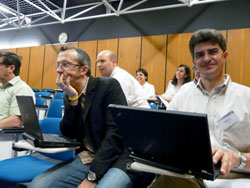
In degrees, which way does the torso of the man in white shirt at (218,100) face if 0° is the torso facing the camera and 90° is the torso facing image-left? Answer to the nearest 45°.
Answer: approximately 0°

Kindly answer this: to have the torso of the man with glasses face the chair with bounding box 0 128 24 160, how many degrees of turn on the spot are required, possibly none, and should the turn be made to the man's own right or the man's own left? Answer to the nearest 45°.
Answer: approximately 90° to the man's own right

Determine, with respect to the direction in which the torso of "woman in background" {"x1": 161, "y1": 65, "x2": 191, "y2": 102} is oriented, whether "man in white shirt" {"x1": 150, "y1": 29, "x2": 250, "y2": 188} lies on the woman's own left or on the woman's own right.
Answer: on the woman's own left

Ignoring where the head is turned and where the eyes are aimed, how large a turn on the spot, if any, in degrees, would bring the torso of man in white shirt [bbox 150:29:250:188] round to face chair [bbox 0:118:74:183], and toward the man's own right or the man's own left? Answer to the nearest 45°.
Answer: approximately 90° to the man's own right

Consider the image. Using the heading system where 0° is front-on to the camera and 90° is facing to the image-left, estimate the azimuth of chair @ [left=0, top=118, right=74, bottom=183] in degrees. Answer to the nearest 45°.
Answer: approximately 45°

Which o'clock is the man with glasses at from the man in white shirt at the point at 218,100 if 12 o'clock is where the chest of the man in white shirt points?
The man with glasses is roughly at 3 o'clock from the man in white shirt.

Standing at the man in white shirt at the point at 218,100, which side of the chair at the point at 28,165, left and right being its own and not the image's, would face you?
left

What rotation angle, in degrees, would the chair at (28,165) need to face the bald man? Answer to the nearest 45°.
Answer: approximately 180°

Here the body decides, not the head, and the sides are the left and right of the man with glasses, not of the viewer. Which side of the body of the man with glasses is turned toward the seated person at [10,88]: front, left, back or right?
right
